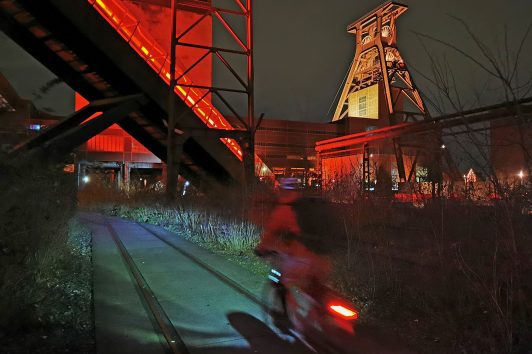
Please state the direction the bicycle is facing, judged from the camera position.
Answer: facing away from the viewer and to the left of the viewer

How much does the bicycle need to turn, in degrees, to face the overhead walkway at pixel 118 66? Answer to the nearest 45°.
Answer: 0° — it already faces it
